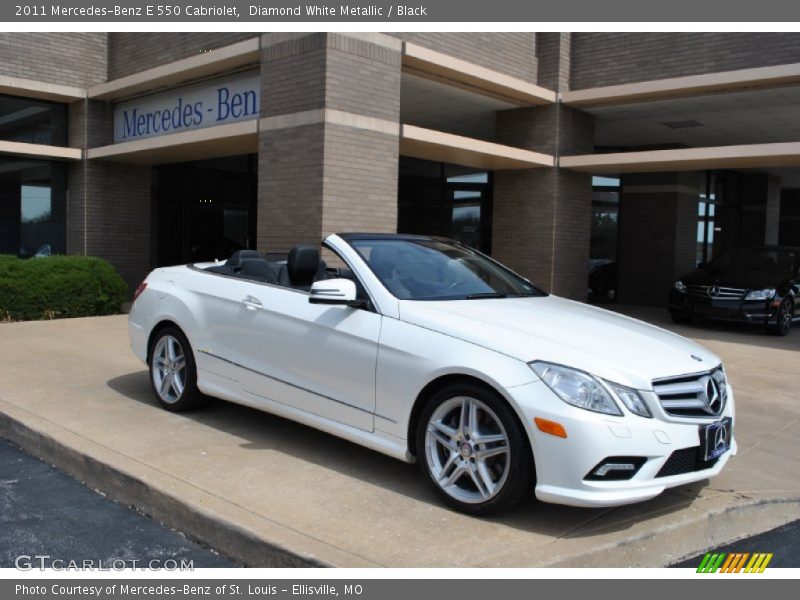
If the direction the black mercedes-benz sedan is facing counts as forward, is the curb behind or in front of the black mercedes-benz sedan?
in front

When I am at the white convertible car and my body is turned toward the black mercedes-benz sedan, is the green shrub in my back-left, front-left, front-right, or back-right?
front-left

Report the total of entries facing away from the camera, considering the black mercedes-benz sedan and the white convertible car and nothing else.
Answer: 0

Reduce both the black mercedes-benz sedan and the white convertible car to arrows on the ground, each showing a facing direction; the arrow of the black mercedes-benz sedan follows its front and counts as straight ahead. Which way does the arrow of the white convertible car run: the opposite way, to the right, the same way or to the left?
to the left

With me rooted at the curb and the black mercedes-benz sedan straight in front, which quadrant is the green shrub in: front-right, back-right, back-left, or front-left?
front-left

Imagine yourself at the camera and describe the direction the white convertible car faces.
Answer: facing the viewer and to the right of the viewer

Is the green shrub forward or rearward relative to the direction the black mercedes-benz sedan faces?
forward

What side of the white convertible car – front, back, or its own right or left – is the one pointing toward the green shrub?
back
